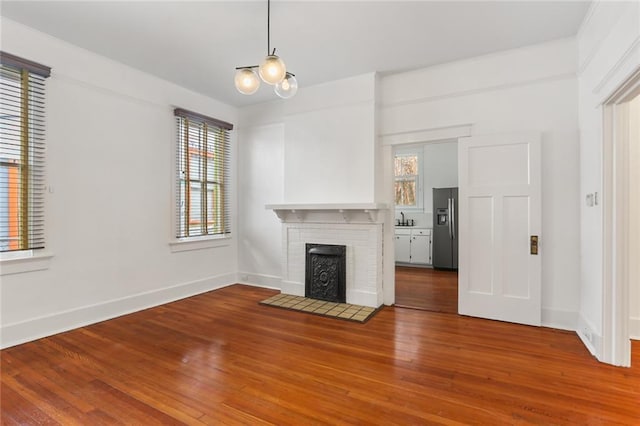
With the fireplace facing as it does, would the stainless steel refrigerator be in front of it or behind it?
behind

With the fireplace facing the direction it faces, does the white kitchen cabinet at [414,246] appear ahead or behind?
behind

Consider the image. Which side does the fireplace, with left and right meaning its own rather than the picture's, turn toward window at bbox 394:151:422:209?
back

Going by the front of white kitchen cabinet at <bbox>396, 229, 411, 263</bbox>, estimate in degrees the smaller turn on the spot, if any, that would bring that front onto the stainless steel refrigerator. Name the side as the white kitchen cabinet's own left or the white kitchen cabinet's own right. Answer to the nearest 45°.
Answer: approximately 90° to the white kitchen cabinet's own left

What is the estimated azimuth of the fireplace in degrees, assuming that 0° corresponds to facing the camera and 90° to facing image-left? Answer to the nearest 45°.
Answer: approximately 45°

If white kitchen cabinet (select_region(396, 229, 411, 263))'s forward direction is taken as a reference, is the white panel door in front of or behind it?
in front

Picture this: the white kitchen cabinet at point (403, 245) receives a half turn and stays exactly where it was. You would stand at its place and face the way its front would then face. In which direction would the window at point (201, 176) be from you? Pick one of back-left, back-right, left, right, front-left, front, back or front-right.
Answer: back-left

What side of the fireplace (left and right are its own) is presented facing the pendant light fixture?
front

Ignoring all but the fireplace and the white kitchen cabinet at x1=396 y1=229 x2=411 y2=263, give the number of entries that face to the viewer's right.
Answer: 0

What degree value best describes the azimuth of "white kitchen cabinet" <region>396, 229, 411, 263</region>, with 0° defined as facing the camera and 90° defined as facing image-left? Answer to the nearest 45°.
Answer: approximately 0°

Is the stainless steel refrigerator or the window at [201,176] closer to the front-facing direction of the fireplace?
the window

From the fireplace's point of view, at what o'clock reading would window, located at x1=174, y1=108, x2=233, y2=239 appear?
The window is roughly at 2 o'clock from the fireplace.

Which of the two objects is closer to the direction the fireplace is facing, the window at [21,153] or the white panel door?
the window
